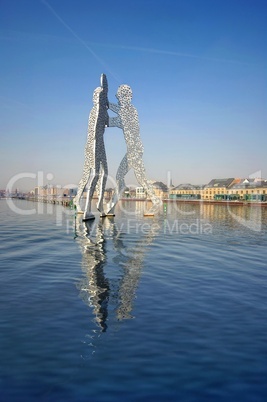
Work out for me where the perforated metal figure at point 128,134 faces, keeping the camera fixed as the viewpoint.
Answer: facing to the left of the viewer
